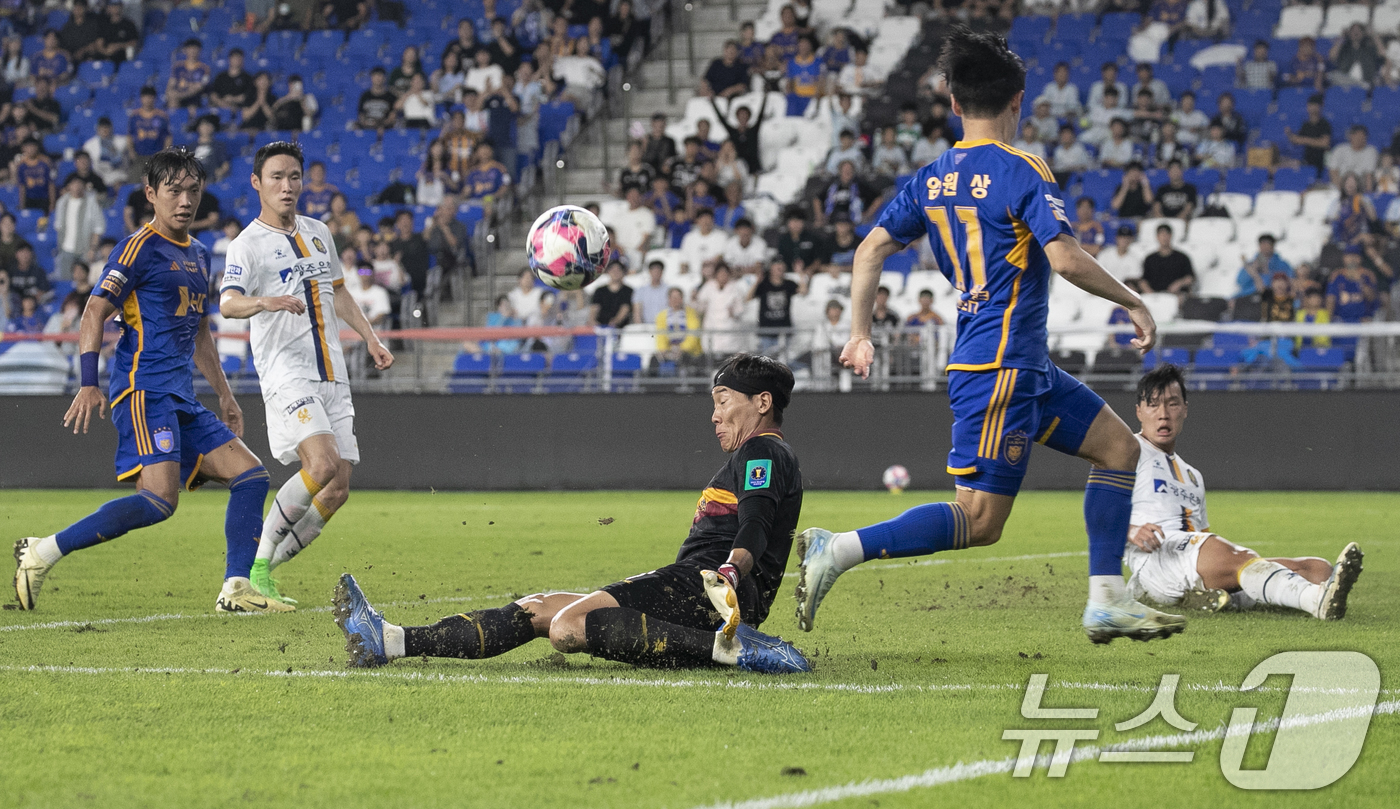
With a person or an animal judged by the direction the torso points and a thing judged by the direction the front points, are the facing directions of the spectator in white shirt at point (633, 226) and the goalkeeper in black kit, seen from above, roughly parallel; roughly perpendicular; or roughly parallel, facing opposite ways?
roughly perpendicular

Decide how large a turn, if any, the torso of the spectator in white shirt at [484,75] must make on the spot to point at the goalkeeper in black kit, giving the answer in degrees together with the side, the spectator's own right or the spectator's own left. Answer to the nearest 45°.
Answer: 0° — they already face them

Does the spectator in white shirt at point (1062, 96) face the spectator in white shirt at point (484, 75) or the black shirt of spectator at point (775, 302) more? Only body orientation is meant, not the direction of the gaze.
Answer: the black shirt of spectator

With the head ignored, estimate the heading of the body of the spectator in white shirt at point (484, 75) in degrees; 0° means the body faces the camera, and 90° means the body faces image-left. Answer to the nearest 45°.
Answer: approximately 0°

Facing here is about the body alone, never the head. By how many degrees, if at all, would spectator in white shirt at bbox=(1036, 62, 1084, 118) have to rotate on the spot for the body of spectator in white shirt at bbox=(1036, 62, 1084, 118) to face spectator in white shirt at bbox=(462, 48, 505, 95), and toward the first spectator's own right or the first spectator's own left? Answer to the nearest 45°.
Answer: approximately 90° to the first spectator's own right

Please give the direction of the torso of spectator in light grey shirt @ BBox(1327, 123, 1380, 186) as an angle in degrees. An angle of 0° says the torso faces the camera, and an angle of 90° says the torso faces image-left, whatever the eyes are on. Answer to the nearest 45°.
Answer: approximately 0°

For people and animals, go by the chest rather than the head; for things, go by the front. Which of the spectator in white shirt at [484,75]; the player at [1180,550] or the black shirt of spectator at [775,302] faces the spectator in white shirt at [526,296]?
the spectator in white shirt at [484,75]

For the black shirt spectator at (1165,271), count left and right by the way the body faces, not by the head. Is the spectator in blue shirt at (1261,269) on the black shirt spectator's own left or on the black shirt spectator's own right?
on the black shirt spectator's own left

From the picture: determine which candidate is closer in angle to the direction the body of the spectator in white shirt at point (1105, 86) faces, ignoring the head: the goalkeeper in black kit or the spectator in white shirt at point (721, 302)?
the goalkeeper in black kit

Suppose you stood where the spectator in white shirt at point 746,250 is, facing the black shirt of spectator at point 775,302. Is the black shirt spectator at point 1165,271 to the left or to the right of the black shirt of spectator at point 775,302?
left
